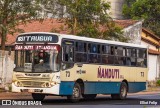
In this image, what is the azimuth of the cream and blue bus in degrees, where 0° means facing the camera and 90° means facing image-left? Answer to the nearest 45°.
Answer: approximately 45°

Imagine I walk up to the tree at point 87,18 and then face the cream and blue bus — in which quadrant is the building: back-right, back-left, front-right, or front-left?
back-left

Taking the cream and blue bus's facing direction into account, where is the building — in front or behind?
behind

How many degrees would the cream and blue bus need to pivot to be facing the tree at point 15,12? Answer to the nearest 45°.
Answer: approximately 90° to its right

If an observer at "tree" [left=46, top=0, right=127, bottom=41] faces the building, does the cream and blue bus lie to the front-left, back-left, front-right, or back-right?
back-right
